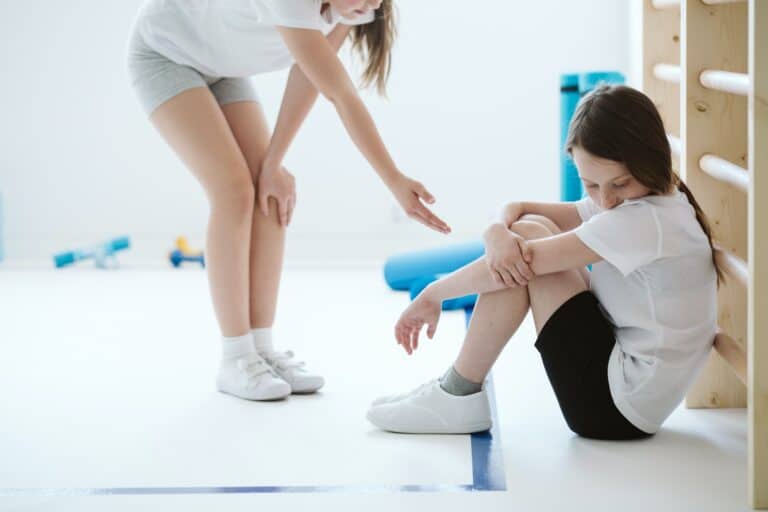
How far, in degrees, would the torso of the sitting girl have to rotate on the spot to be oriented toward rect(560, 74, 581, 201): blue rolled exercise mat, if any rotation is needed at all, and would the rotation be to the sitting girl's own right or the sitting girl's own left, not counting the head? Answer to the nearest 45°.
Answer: approximately 90° to the sitting girl's own right

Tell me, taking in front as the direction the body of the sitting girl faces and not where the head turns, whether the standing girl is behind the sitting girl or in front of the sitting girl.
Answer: in front

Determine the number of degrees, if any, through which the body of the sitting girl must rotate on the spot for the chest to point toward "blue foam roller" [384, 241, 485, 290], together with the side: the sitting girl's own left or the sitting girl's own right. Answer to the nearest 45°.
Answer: approximately 90° to the sitting girl's own right

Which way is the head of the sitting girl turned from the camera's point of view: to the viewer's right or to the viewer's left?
to the viewer's left

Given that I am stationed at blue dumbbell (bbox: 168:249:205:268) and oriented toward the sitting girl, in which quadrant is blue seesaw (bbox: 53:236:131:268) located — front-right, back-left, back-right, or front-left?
back-right

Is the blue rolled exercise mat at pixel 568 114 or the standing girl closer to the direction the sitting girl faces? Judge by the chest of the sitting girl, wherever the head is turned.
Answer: the standing girl

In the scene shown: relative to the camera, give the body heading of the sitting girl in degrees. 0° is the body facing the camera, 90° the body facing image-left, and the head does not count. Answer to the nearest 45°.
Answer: approximately 90°

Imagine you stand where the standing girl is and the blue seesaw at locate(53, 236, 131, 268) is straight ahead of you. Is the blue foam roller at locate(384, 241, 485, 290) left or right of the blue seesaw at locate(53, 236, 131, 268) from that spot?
right
